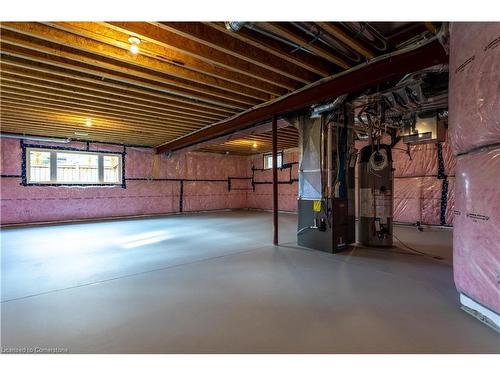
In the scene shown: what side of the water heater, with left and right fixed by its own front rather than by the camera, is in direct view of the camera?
front

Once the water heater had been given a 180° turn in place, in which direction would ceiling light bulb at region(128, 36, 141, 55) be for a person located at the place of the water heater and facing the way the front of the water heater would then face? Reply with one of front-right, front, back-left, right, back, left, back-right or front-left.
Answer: back-left
